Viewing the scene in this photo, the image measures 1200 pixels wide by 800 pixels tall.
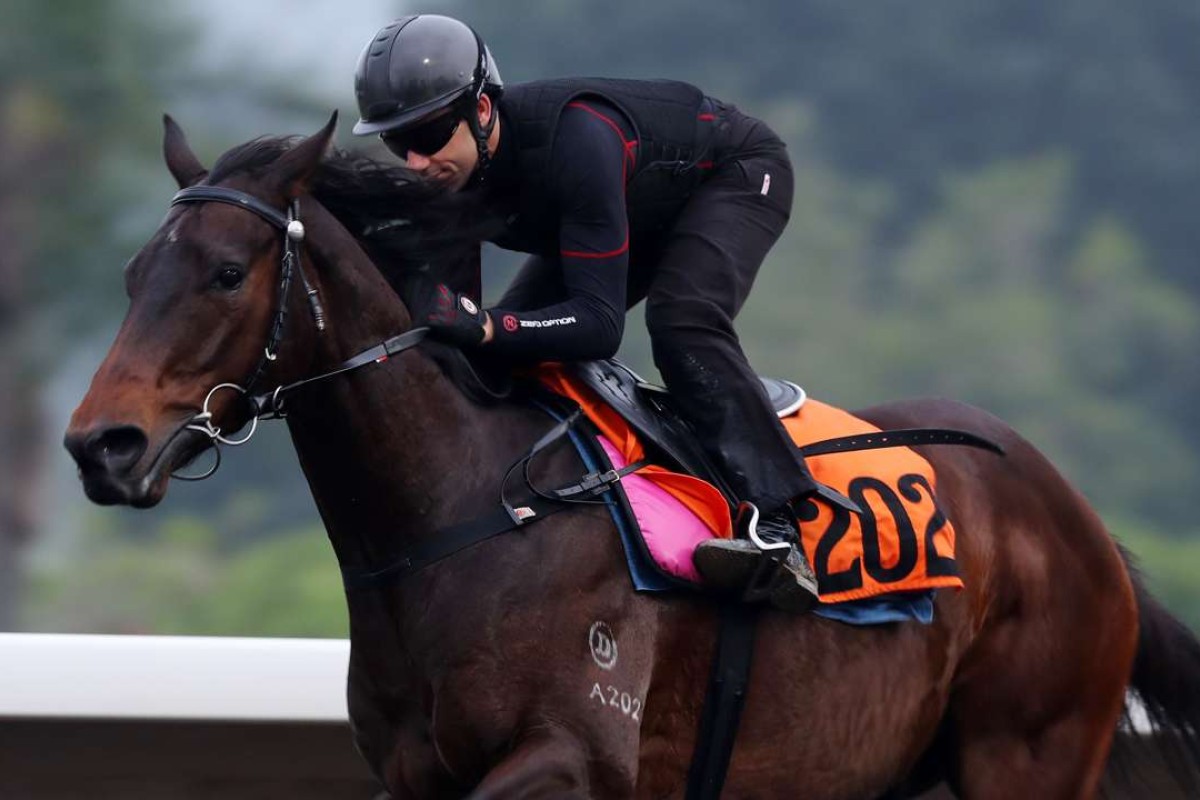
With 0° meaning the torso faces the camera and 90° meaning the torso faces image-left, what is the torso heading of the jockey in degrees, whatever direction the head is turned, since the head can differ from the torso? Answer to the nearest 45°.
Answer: approximately 45°
